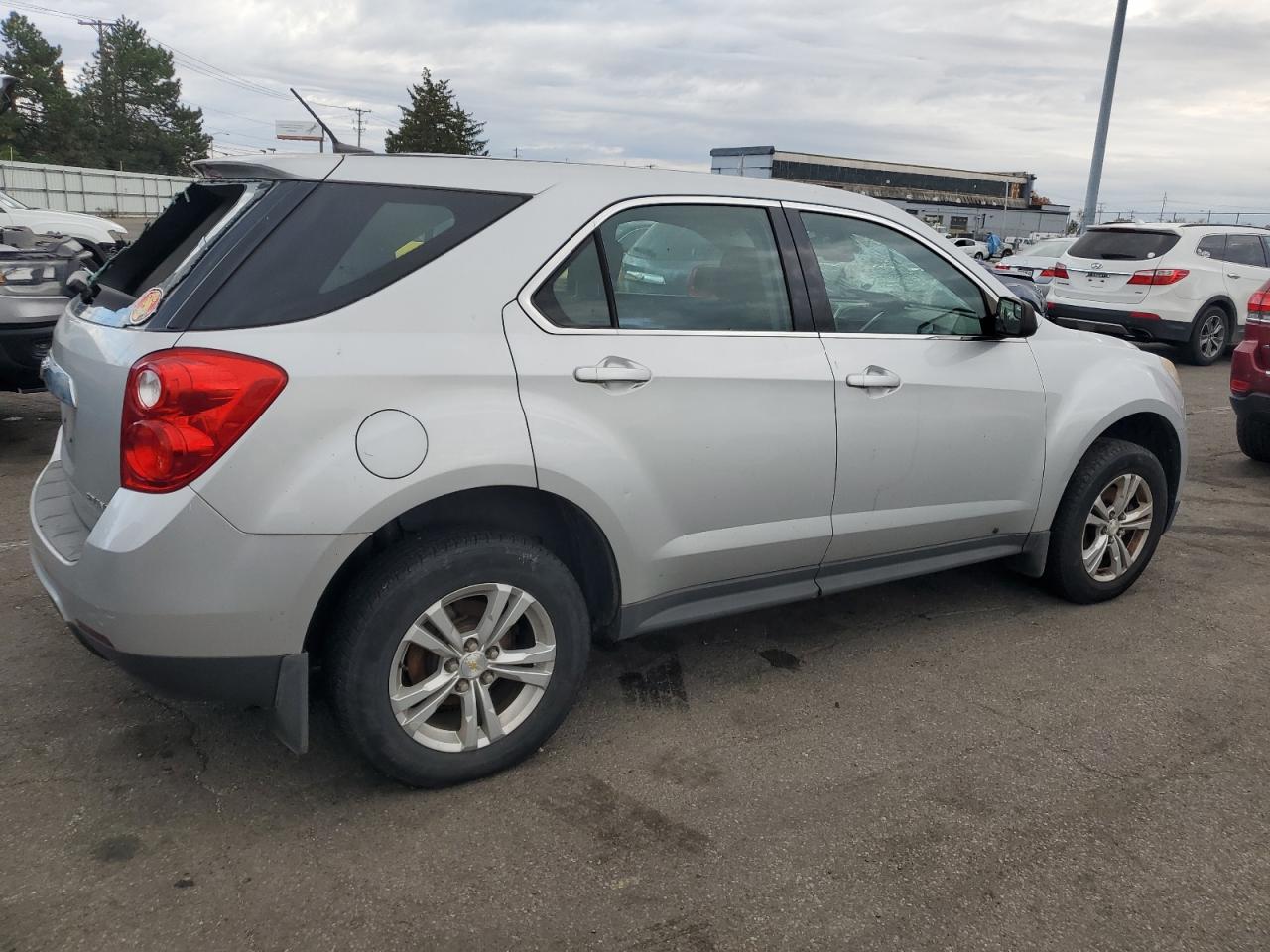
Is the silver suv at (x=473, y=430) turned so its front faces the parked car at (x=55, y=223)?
no

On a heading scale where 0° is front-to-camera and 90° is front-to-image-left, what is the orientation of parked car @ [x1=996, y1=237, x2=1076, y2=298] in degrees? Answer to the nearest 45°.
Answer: approximately 225°

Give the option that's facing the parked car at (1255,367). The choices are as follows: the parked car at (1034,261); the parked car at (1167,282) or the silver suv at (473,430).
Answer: the silver suv

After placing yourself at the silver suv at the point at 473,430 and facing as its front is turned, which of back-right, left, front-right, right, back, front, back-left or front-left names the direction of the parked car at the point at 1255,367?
front

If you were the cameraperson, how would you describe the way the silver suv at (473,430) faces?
facing away from the viewer and to the right of the viewer

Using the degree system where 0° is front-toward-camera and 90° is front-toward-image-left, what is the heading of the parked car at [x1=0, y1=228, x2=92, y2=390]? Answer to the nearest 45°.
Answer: approximately 315°

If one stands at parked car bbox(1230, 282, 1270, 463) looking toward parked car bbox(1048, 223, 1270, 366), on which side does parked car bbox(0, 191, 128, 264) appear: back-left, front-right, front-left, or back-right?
front-left

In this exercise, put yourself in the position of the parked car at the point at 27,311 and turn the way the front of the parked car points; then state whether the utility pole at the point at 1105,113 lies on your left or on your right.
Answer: on your left

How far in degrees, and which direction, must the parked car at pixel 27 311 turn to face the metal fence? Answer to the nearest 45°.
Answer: approximately 135° to its left

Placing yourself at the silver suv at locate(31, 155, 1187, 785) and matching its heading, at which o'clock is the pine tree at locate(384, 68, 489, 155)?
The pine tree is roughly at 10 o'clock from the silver suv.

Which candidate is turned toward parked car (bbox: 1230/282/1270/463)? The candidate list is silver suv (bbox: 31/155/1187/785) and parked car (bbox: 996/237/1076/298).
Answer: the silver suv

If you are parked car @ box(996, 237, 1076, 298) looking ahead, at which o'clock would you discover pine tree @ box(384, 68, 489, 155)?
The pine tree is roughly at 9 o'clock from the parked car.

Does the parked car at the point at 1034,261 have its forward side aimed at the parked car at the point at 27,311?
no

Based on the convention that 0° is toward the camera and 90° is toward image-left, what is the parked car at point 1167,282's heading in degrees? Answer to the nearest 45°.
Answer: approximately 225°

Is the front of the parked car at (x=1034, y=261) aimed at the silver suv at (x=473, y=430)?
no
